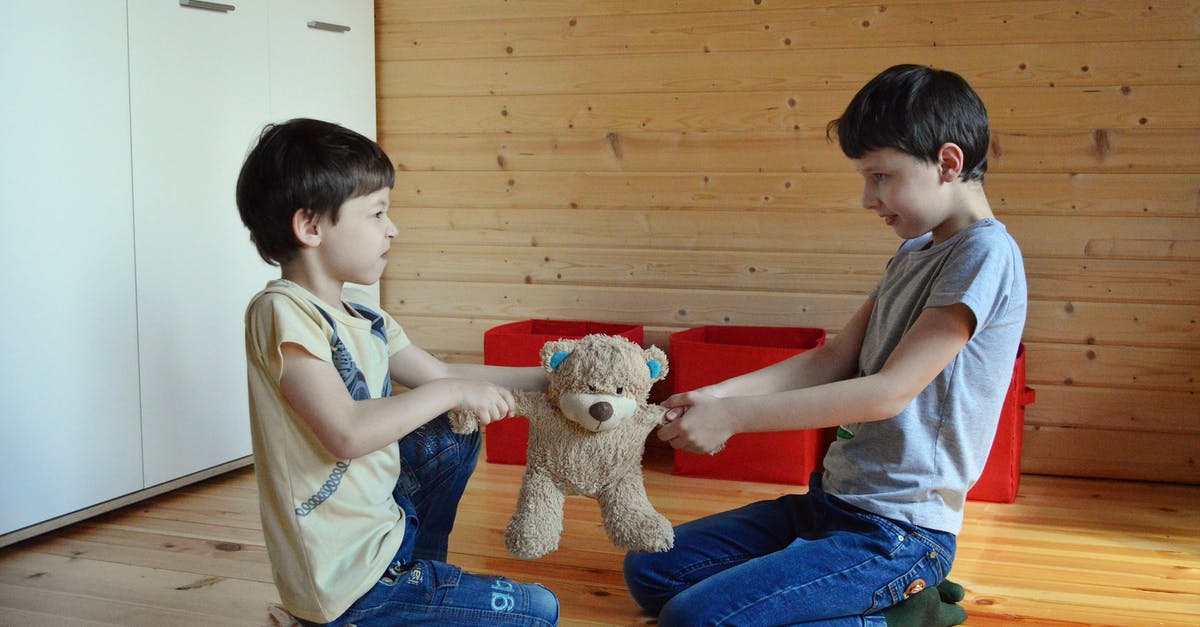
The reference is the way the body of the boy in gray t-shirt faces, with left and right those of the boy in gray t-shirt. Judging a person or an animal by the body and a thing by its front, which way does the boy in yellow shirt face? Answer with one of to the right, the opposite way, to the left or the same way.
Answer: the opposite way

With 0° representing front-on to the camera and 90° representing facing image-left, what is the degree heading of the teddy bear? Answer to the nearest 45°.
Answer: approximately 0°

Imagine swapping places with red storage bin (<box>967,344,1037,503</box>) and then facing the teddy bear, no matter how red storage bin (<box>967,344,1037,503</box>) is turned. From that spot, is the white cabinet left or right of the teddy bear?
right

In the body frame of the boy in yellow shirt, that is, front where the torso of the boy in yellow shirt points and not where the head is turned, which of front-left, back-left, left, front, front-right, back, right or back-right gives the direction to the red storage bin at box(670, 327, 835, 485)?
front-left

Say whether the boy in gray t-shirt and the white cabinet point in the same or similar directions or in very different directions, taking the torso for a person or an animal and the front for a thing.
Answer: very different directions

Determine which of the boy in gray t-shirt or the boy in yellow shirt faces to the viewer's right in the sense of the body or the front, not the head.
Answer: the boy in yellow shirt

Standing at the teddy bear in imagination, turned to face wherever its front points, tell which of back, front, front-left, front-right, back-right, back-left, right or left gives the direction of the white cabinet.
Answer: back-right

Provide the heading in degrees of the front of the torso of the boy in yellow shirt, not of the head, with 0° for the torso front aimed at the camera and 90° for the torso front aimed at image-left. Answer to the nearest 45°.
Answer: approximately 270°

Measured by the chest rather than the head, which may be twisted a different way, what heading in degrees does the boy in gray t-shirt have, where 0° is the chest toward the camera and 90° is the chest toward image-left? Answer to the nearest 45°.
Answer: approximately 90°

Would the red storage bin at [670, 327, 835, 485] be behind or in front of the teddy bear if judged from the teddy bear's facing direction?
behind

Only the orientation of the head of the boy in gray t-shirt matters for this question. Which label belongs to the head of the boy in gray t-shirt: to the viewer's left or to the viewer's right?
to the viewer's left

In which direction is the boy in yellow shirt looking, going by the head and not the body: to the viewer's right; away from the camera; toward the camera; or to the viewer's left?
to the viewer's right

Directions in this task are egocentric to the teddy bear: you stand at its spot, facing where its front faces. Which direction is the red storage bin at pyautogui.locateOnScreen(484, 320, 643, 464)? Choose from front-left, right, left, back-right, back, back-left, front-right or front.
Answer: back

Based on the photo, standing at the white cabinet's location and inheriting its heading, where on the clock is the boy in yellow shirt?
The boy in yellow shirt is roughly at 1 o'clock from the white cabinet.
